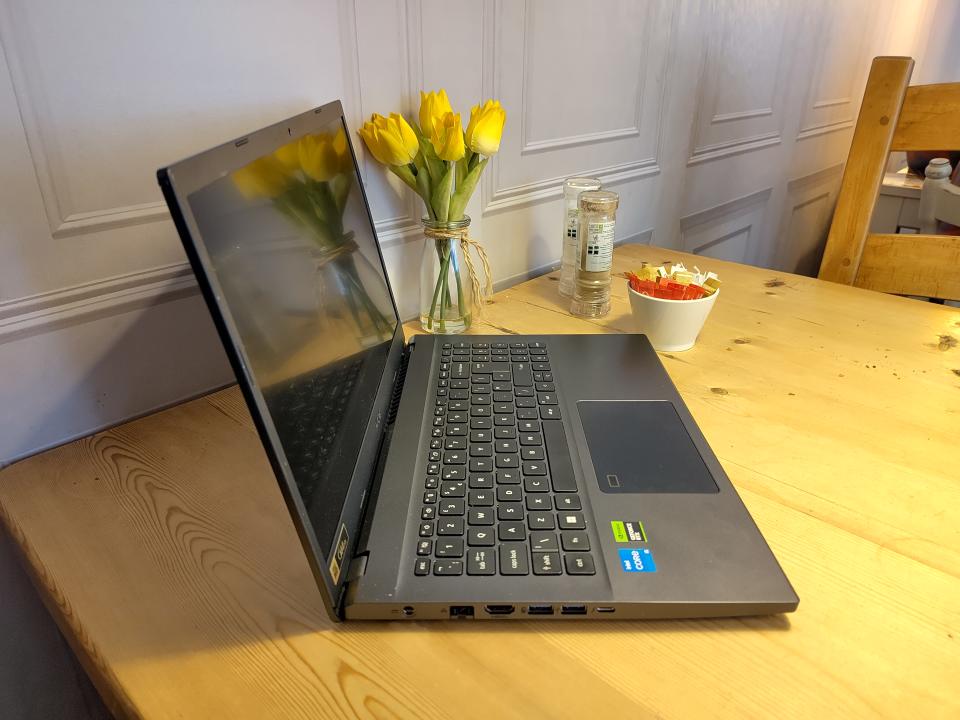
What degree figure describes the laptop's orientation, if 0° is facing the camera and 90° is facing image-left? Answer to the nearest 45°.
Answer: approximately 270°

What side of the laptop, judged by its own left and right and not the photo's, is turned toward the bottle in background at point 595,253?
left

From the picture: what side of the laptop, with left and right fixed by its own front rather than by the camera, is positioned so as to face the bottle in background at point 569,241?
left

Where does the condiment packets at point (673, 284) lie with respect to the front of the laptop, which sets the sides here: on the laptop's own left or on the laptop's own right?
on the laptop's own left

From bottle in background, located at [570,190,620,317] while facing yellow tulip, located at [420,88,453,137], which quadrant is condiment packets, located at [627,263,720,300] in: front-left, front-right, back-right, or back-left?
back-left
